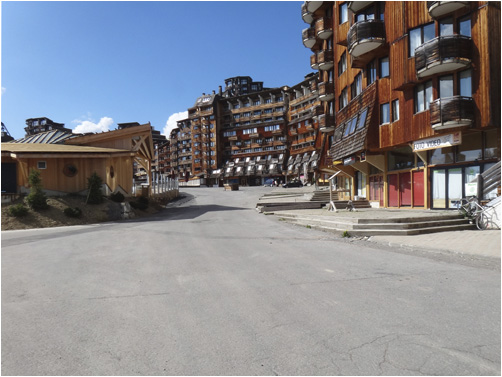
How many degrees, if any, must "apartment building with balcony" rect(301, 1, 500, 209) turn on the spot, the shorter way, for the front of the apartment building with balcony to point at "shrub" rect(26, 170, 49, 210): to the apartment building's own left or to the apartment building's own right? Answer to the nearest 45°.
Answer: approximately 45° to the apartment building's own right

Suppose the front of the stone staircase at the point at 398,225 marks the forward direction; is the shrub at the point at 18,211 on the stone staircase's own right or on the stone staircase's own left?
on the stone staircase's own right

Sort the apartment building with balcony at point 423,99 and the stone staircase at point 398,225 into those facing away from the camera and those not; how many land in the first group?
0

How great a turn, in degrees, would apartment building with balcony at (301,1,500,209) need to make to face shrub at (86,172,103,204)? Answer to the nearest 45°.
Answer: approximately 45° to its right

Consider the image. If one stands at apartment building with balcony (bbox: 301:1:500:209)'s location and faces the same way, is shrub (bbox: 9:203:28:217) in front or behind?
in front

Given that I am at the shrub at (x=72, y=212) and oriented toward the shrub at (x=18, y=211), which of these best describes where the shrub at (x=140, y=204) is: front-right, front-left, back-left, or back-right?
back-right
